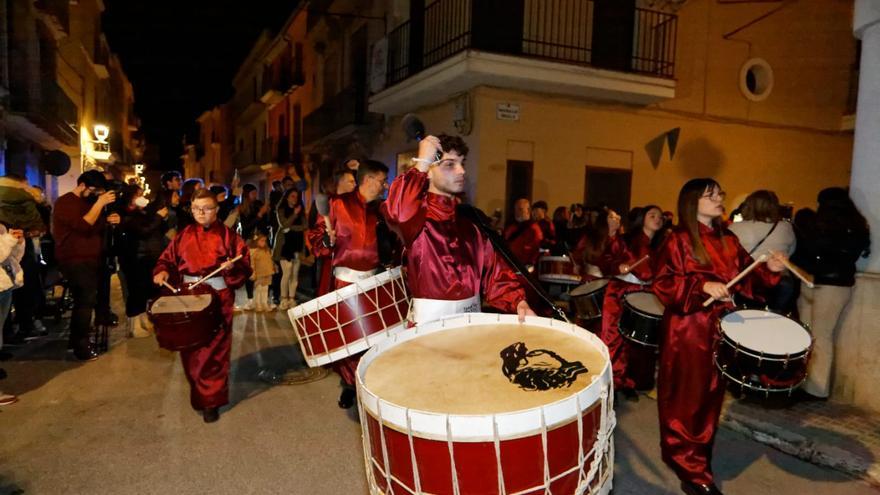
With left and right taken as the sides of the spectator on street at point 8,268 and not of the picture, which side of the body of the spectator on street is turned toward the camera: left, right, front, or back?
right

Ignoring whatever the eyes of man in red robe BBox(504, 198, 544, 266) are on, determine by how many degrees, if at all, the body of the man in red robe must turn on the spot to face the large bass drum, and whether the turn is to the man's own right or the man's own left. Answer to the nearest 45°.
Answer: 0° — they already face it

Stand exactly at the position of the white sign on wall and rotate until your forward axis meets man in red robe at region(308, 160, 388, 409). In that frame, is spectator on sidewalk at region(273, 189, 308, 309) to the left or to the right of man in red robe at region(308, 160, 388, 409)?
right

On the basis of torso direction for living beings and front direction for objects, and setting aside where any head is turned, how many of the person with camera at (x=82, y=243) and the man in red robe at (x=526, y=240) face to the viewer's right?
1

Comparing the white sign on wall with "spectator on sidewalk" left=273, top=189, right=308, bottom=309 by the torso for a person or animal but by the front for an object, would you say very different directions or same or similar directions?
same or similar directions

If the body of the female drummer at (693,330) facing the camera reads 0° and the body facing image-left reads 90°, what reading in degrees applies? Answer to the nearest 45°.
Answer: approximately 315°

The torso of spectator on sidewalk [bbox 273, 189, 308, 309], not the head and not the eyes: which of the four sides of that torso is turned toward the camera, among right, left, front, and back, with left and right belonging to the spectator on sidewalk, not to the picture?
front

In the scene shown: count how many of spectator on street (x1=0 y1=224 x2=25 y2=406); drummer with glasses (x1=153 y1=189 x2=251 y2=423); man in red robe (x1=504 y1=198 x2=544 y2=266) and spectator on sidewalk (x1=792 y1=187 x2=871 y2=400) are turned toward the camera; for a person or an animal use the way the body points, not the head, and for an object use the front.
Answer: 2

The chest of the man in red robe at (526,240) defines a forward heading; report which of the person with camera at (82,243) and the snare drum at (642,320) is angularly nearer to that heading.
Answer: the snare drum

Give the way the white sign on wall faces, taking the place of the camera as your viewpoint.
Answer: facing the viewer

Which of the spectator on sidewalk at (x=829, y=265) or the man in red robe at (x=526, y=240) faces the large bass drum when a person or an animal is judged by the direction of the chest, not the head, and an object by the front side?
the man in red robe

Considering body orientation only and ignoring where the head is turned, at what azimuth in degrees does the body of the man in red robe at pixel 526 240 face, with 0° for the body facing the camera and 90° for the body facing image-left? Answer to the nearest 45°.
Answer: approximately 0°

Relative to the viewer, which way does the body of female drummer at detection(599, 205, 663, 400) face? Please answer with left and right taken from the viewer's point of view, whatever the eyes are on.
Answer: facing the viewer and to the right of the viewer

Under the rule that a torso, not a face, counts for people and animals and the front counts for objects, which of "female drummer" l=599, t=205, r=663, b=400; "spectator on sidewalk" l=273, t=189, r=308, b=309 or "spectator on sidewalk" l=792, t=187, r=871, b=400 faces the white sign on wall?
"spectator on sidewalk" l=792, t=187, r=871, b=400

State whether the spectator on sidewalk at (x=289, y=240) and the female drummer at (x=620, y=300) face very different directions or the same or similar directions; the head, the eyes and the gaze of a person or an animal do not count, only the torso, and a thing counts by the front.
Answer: same or similar directions

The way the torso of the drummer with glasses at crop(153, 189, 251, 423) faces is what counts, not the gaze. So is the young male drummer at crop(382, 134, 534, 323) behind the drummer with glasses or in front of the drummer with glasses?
in front

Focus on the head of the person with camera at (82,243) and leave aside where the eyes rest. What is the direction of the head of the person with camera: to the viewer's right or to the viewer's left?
to the viewer's right
